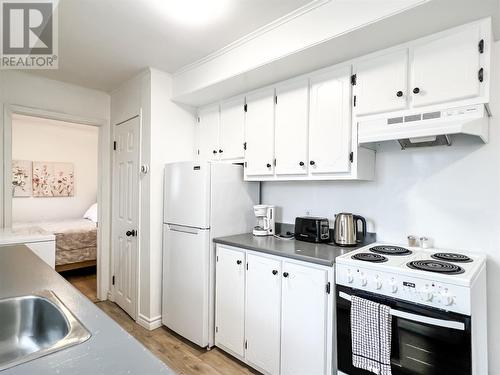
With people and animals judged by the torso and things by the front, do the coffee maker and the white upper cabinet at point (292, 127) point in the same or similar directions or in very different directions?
same or similar directions

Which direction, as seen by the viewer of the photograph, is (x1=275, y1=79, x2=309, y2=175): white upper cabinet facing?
facing the viewer and to the left of the viewer

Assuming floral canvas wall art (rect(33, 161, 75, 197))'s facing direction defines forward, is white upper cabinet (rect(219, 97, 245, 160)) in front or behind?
in front

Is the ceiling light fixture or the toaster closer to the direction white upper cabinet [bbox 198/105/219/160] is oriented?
the ceiling light fixture

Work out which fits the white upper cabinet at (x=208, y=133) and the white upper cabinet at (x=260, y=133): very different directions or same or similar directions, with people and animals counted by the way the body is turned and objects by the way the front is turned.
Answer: same or similar directions

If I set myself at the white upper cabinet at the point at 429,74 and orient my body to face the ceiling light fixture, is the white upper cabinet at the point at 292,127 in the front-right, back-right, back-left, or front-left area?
front-right

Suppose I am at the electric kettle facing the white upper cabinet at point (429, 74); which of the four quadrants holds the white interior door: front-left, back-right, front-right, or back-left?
back-right

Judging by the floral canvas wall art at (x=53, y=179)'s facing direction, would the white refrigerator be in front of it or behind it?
in front

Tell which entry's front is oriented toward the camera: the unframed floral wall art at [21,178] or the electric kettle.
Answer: the unframed floral wall art

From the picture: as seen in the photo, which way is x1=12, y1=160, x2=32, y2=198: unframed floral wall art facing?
toward the camera

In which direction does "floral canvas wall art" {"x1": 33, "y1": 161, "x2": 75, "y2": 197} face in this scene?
toward the camera

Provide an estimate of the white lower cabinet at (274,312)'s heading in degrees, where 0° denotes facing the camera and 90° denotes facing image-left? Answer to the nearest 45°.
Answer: approximately 45°

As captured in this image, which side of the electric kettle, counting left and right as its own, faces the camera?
left
